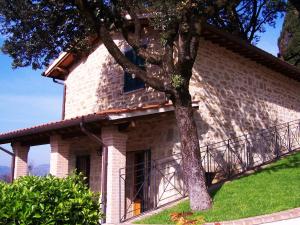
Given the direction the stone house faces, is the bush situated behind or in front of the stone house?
in front

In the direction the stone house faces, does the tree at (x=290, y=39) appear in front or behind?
behind

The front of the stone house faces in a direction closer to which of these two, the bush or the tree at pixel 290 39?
the bush

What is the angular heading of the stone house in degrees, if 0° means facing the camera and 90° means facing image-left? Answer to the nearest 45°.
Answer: approximately 45°
